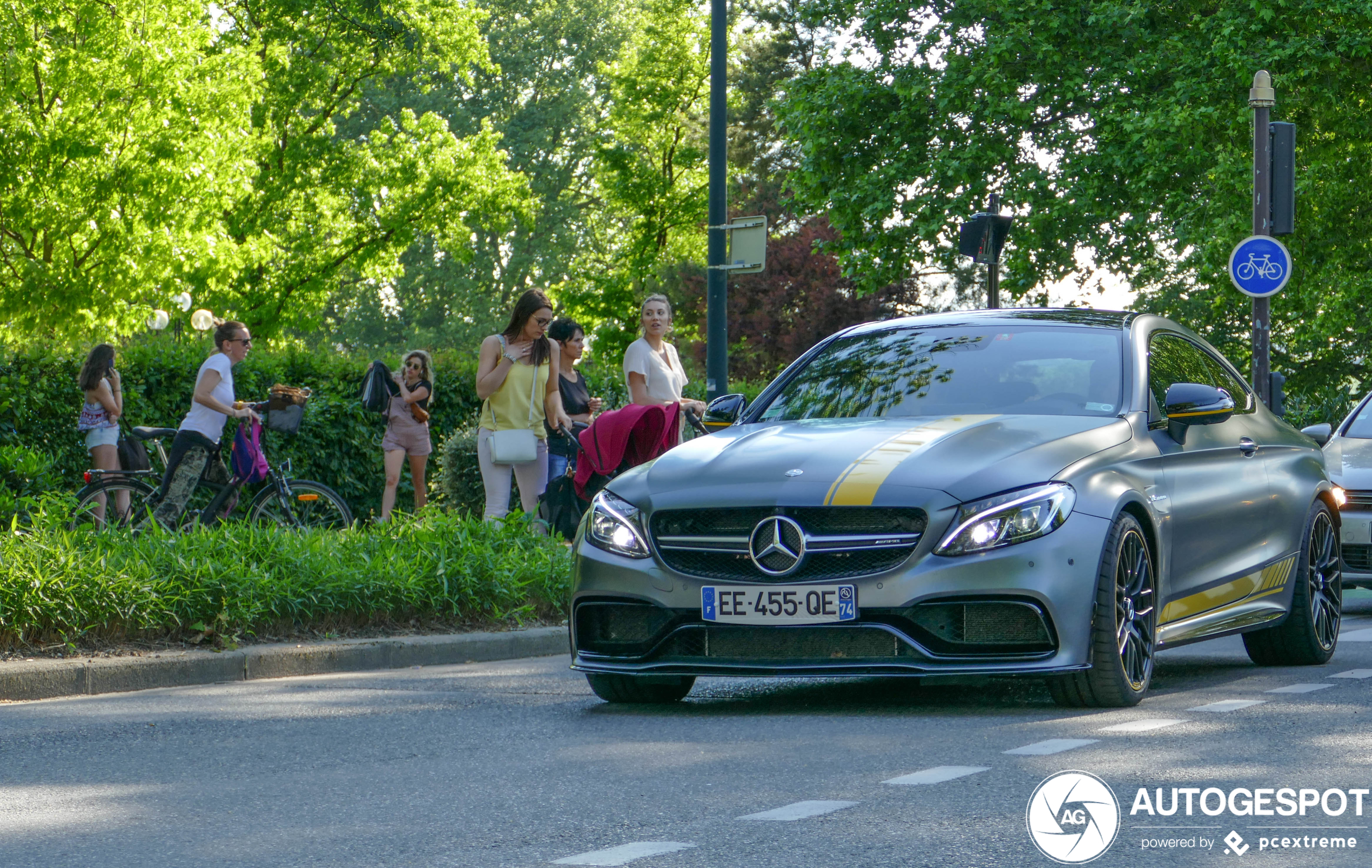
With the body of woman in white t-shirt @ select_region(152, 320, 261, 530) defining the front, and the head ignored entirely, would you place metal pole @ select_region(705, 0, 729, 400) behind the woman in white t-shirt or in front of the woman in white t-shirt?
in front

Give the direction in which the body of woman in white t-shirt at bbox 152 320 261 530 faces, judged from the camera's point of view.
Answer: to the viewer's right

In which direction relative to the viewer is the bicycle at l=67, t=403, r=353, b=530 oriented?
to the viewer's right

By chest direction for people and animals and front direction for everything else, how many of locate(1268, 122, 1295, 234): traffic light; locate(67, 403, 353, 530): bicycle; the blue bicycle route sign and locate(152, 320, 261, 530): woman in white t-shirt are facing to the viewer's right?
2

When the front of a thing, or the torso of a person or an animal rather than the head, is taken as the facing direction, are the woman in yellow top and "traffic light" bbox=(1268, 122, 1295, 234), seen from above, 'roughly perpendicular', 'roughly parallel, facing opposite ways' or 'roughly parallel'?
roughly parallel, facing opposite ways

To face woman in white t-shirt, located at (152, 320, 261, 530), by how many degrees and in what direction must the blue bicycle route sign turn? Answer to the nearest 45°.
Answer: approximately 45° to its right

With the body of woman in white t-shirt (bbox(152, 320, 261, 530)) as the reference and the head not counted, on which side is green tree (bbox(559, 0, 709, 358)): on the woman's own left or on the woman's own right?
on the woman's own left

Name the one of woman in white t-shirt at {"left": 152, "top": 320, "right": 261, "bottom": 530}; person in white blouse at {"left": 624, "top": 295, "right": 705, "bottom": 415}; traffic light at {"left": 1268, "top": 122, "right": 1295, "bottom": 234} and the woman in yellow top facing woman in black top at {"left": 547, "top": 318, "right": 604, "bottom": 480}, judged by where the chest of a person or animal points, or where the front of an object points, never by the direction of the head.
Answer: woman in white t-shirt at {"left": 152, "top": 320, "right": 261, "bottom": 530}

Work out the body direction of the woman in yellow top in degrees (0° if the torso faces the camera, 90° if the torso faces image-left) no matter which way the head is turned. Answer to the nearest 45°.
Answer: approximately 315°

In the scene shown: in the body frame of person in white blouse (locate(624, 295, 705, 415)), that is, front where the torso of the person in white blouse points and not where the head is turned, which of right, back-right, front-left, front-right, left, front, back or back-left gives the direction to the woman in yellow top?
back-right

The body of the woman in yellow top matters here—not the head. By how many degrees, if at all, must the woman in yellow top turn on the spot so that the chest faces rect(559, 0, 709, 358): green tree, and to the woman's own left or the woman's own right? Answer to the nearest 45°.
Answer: approximately 135° to the woman's own left

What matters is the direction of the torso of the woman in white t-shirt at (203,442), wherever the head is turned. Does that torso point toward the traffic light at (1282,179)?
yes

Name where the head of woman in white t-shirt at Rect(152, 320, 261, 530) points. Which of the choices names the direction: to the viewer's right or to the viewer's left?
to the viewer's right

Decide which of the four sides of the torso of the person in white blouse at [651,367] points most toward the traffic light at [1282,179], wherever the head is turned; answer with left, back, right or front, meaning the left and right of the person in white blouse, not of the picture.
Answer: left
